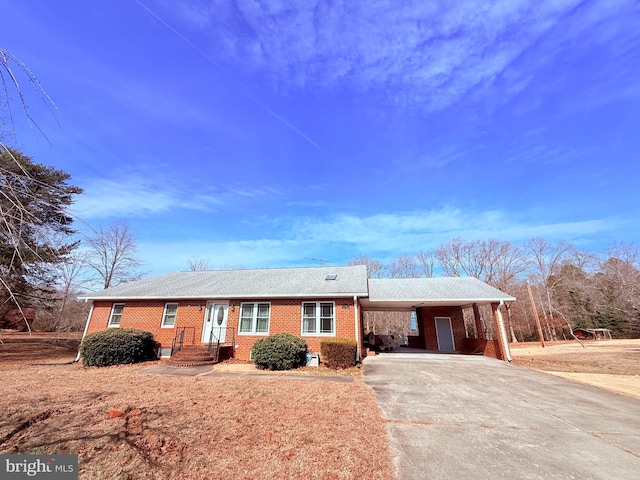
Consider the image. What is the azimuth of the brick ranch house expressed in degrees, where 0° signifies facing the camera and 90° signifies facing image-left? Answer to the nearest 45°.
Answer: approximately 0°

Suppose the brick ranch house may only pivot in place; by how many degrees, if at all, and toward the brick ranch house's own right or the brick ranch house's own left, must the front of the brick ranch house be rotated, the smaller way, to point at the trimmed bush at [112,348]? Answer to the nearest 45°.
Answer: approximately 90° to the brick ranch house's own right

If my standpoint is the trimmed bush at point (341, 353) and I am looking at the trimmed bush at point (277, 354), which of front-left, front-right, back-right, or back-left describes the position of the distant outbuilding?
back-right

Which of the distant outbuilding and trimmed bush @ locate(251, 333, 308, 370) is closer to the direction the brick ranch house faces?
the trimmed bush

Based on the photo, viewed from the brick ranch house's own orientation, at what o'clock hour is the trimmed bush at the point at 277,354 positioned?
The trimmed bush is roughly at 11 o'clock from the brick ranch house.

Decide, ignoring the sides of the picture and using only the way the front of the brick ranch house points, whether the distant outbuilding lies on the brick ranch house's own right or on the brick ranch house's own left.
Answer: on the brick ranch house's own left

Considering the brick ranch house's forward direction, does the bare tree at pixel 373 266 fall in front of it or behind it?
behind

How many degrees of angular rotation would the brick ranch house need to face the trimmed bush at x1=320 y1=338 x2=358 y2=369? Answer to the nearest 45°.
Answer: approximately 45° to its left
